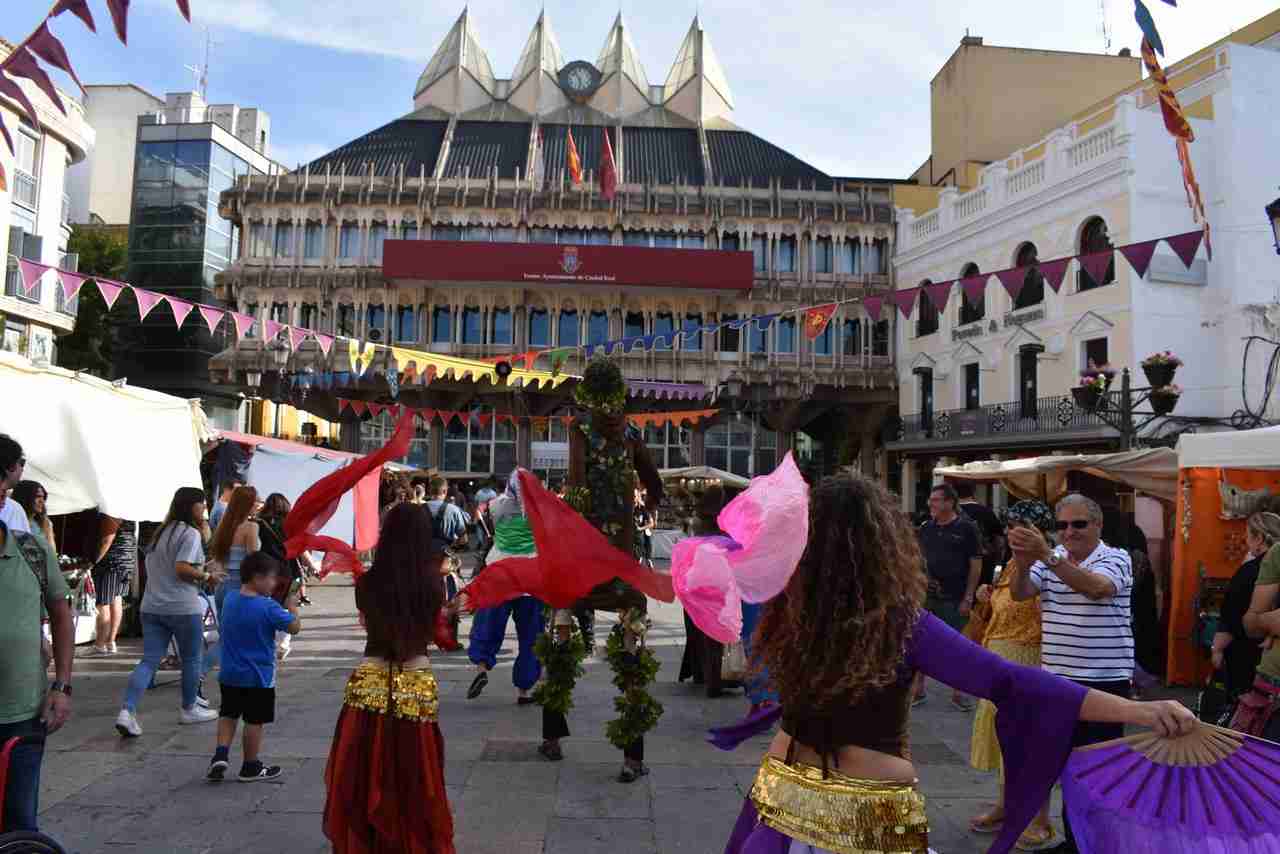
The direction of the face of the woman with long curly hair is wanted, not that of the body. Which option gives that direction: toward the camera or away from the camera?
away from the camera

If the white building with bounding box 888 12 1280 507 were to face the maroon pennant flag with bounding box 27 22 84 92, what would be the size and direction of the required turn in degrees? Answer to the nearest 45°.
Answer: approximately 45° to its left

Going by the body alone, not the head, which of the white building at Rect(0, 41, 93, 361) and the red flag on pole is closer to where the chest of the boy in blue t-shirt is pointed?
the red flag on pole

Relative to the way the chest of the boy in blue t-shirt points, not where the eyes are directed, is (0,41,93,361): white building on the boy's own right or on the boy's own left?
on the boy's own left

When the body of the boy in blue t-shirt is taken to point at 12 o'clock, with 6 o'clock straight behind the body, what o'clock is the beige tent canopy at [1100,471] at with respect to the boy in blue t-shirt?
The beige tent canopy is roughly at 1 o'clock from the boy in blue t-shirt.

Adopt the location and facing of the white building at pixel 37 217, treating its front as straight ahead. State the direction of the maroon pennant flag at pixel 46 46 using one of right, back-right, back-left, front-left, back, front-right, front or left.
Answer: front-right

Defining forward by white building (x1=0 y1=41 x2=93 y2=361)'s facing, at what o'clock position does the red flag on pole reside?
The red flag on pole is roughly at 11 o'clock from the white building.
